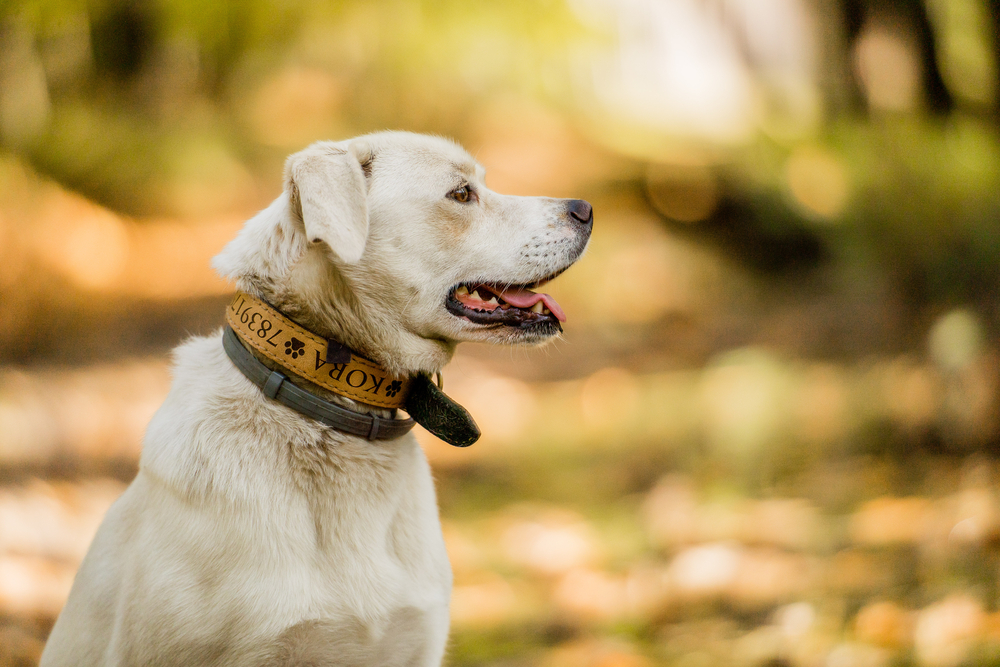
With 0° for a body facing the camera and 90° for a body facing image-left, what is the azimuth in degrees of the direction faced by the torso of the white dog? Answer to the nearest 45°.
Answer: approximately 315°
